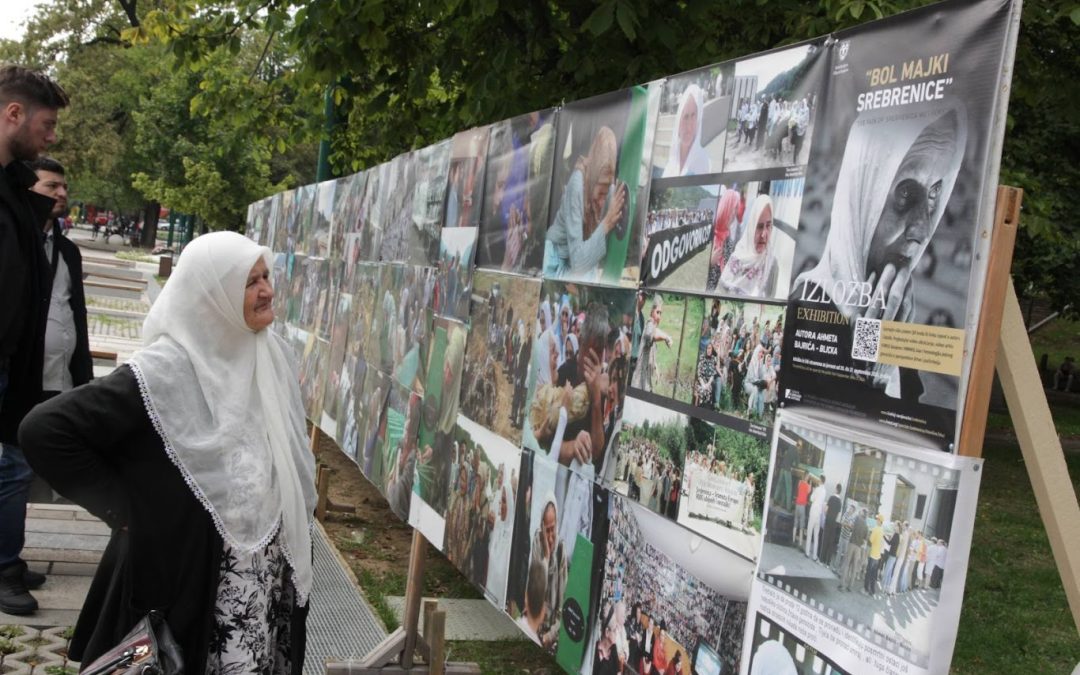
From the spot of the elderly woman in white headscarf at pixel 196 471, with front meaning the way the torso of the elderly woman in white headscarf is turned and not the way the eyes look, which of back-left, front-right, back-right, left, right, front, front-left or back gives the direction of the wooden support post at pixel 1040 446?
front

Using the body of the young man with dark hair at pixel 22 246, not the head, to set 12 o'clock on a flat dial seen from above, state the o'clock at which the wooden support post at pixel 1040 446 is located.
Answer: The wooden support post is roughly at 2 o'clock from the young man with dark hair.

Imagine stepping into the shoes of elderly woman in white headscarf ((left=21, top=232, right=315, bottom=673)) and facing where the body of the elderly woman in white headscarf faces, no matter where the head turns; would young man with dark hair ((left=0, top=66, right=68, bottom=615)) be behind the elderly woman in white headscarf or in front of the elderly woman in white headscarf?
behind

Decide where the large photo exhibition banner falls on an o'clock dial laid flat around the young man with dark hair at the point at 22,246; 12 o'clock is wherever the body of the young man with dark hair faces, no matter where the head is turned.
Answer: The large photo exhibition banner is roughly at 2 o'clock from the young man with dark hair.

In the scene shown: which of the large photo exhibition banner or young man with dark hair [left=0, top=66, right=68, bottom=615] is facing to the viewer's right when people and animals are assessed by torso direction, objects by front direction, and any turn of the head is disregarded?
the young man with dark hair

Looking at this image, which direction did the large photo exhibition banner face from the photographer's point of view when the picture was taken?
facing the viewer and to the left of the viewer

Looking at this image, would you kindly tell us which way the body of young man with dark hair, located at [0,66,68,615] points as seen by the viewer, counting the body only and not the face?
to the viewer's right

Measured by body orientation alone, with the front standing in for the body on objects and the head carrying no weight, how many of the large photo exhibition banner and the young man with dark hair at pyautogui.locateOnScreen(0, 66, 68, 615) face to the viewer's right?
1

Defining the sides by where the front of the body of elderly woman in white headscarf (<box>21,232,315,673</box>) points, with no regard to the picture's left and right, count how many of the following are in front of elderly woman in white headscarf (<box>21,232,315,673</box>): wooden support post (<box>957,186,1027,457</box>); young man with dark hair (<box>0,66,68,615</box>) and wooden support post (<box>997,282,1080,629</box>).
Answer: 2

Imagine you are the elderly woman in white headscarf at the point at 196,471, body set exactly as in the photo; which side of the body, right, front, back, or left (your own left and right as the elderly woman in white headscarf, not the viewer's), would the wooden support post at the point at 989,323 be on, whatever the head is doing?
front

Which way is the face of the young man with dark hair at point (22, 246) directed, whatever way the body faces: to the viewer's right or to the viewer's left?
to the viewer's right

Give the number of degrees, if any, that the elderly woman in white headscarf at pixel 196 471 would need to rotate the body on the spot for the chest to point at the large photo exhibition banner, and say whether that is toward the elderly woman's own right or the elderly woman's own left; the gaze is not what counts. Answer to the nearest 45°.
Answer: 0° — they already face it
